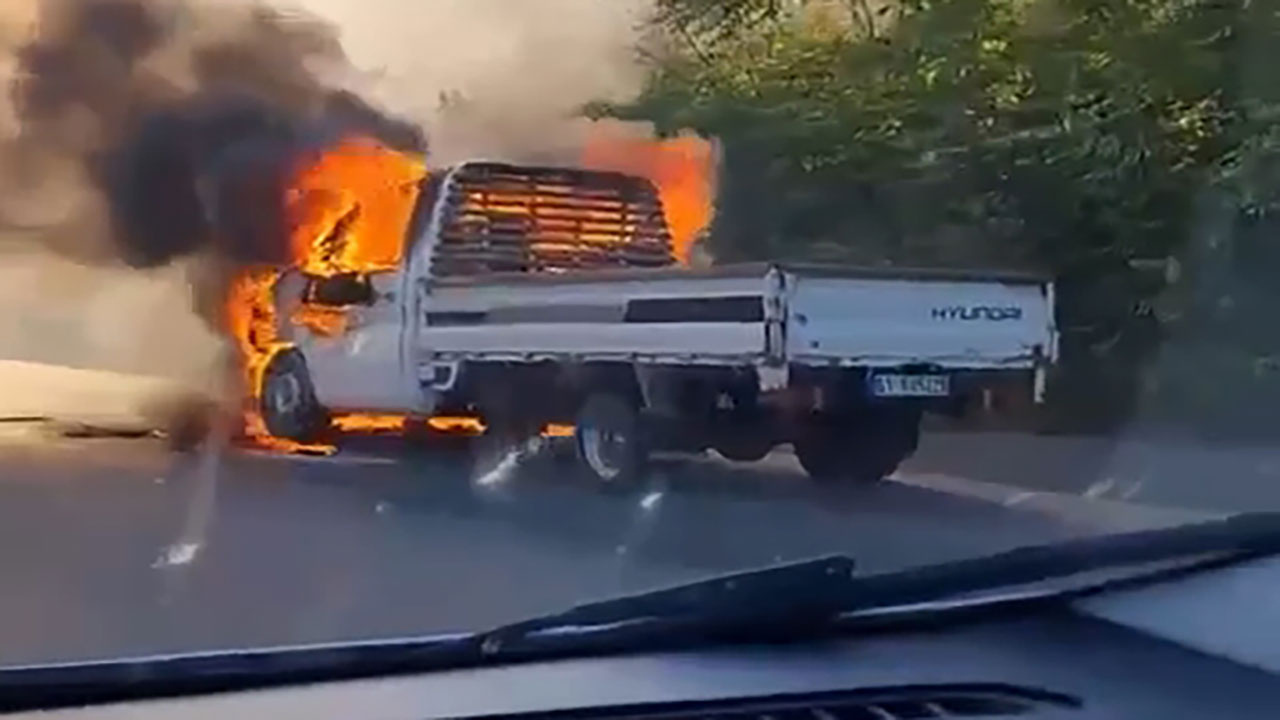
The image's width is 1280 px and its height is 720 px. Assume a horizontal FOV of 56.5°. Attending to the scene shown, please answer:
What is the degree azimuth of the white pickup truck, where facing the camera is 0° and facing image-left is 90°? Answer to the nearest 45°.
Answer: approximately 135°
